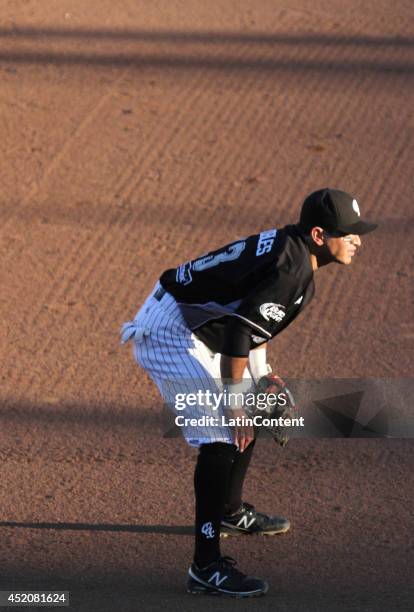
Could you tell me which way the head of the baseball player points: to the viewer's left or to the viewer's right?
to the viewer's right

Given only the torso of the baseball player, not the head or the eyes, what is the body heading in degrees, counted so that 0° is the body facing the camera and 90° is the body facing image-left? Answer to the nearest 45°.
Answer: approximately 270°
